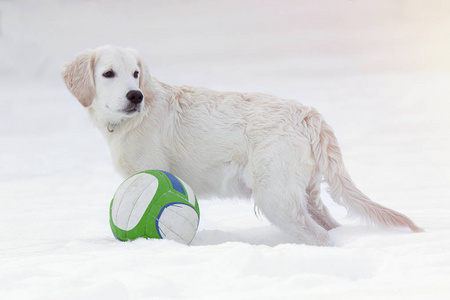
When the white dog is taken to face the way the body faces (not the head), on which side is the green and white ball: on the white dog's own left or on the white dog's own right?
on the white dog's own left

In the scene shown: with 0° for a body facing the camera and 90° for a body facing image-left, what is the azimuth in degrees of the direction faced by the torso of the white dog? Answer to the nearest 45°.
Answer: approximately 90°
